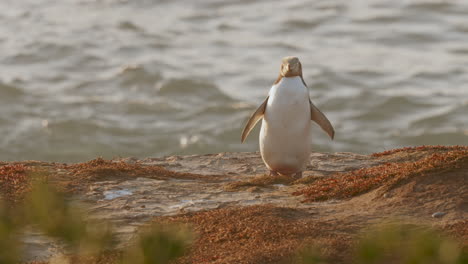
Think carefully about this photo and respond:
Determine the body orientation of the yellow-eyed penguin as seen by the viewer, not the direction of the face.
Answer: toward the camera
